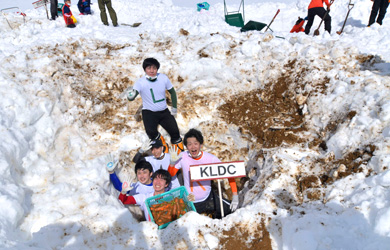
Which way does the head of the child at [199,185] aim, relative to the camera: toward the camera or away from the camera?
toward the camera

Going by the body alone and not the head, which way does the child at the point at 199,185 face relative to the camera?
toward the camera

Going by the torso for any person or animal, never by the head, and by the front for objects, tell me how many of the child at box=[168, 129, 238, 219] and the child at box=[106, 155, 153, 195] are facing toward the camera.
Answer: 2

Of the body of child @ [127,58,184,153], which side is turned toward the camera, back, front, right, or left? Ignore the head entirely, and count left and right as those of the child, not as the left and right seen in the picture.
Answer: front

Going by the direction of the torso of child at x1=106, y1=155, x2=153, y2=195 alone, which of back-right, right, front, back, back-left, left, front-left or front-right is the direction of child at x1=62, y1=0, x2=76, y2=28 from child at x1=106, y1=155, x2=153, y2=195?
back

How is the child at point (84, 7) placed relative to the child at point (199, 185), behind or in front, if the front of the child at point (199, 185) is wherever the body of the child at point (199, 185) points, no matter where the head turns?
behind

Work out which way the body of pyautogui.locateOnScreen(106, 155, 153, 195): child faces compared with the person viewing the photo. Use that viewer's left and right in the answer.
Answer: facing the viewer

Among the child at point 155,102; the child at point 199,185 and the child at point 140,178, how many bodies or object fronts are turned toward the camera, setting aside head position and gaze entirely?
3

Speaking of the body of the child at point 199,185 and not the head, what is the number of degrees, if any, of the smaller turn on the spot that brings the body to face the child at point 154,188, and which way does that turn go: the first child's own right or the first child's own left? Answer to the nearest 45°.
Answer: approximately 90° to the first child's own right

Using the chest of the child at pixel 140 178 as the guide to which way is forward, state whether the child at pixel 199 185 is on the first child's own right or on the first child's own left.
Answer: on the first child's own left

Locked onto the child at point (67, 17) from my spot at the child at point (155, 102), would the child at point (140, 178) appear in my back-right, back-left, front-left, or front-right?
back-left

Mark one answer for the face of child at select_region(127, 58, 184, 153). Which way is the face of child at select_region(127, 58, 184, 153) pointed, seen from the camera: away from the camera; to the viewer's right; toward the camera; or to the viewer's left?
toward the camera

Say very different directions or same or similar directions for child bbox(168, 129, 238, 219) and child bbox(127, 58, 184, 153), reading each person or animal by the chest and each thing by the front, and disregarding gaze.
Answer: same or similar directions

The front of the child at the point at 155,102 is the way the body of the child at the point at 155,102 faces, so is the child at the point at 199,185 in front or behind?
in front

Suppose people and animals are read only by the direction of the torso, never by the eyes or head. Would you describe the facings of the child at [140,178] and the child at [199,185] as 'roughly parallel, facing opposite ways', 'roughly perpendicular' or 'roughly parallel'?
roughly parallel

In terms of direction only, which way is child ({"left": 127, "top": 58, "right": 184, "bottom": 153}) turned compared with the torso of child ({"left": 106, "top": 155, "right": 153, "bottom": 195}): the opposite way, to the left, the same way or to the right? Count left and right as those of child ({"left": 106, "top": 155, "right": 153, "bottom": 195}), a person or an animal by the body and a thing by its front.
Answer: the same way
